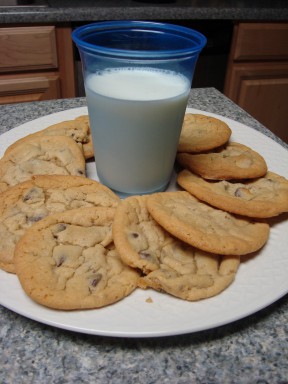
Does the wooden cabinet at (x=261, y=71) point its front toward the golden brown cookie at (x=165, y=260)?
yes

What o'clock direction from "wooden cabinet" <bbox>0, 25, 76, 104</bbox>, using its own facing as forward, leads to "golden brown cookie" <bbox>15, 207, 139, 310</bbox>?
The golden brown cookie is roughly at 12 o'clock from the wooden cabinet.

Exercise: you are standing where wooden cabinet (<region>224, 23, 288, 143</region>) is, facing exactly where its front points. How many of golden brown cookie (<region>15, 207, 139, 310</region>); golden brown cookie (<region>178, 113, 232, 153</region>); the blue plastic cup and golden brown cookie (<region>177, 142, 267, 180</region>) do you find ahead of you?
4

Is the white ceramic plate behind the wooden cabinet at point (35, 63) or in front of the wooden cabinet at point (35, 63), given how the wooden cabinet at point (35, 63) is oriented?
in front

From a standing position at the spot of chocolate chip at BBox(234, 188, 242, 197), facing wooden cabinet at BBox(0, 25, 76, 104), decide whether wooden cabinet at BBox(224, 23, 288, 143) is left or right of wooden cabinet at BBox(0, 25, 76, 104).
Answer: right

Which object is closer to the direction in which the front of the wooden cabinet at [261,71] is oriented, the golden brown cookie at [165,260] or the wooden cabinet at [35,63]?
the golden brown cookie

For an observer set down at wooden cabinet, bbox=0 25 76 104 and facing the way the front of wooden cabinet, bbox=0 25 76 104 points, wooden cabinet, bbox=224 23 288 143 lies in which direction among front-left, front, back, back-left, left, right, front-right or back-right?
left

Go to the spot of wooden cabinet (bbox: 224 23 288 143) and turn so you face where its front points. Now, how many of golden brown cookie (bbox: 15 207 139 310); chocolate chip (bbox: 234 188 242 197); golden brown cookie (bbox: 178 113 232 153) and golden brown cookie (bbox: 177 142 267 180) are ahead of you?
4

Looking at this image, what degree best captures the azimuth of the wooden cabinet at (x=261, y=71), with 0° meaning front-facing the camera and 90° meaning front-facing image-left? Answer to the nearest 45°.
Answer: approximately 0°

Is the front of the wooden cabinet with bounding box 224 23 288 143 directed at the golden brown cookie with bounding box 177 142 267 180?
yes

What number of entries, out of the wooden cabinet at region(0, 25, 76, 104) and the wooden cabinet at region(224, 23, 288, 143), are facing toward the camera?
2

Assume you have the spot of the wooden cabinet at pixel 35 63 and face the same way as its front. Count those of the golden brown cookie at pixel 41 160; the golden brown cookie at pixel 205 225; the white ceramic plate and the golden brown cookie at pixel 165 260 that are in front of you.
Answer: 4
